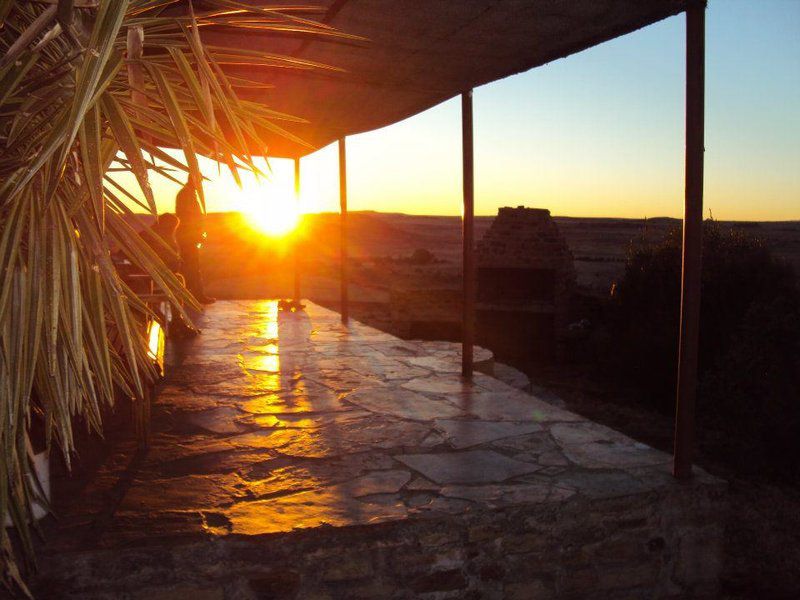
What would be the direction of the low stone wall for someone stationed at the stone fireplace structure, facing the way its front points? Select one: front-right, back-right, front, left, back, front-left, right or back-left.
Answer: front-left

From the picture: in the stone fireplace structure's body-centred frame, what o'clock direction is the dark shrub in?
The dark shrub is roughly at 9 o'clock from the stone fireplace structure.

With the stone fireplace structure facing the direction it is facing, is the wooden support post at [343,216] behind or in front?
in front

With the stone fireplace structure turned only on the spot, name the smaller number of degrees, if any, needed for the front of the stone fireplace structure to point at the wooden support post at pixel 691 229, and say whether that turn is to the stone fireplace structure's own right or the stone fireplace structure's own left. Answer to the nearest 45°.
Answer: approximately 45° to the stone fireplace structure's own left

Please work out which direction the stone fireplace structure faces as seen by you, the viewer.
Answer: facing the viewer and to the left of the viewer

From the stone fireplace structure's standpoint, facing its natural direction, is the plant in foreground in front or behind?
in front
